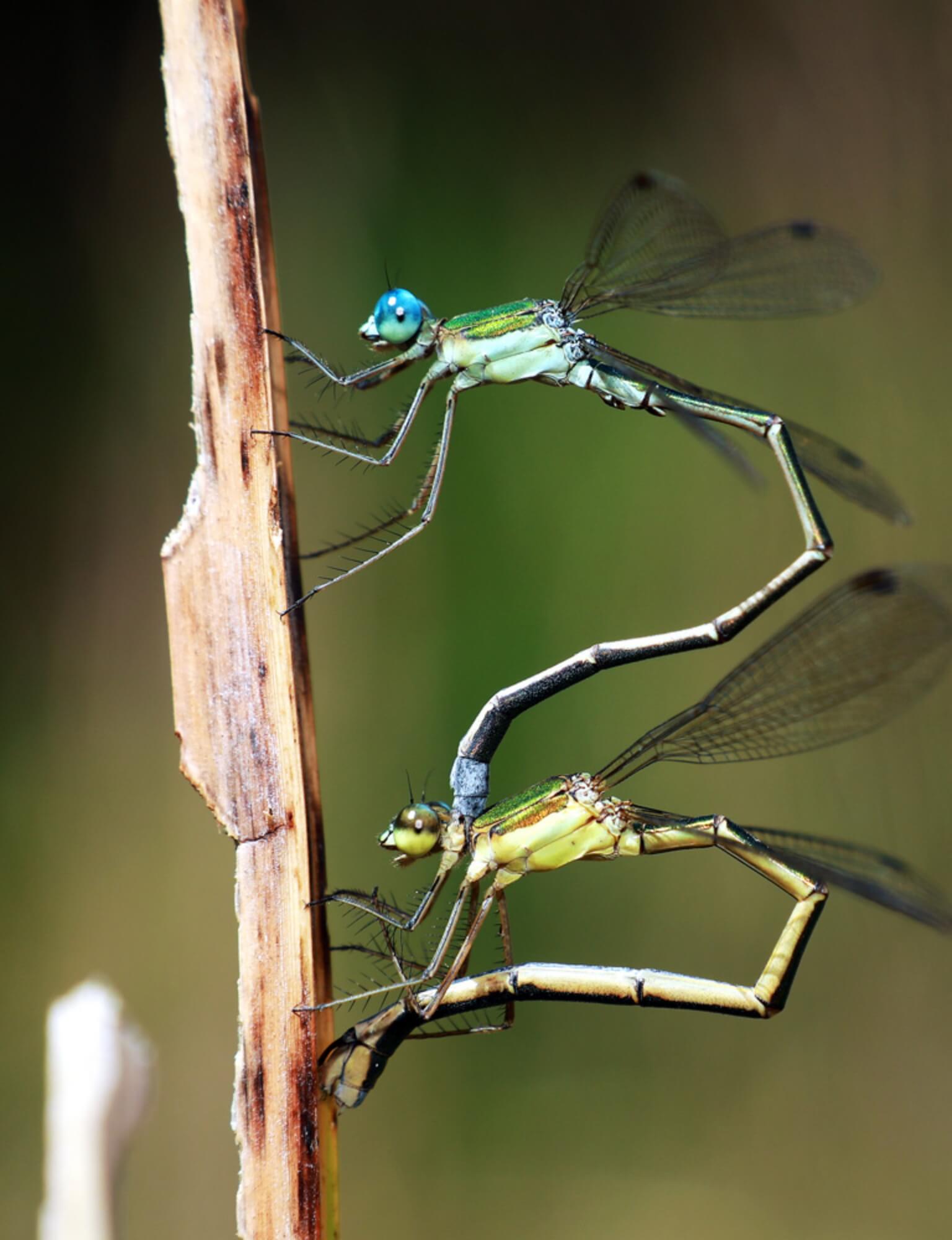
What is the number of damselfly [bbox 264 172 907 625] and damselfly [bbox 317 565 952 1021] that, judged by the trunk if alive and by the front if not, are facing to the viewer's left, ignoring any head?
2

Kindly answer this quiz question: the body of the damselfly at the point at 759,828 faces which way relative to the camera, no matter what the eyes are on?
to the viewer's left

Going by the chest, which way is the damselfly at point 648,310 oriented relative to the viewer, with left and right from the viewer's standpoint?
facing to the left of the viewer
